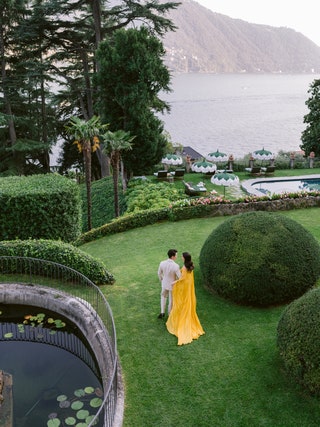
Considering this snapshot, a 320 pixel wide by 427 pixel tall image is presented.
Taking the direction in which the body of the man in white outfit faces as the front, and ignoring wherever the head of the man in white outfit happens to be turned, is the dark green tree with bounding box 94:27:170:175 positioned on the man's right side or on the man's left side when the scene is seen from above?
on the man's left side

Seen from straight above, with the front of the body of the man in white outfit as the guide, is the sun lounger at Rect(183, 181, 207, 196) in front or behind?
in front

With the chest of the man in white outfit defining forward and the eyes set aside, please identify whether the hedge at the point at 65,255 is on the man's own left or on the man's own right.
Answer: on the man's own left

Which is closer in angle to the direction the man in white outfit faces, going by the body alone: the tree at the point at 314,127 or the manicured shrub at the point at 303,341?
the tree

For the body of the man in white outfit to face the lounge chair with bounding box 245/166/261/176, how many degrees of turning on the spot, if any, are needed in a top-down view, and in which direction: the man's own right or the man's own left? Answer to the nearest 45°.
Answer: approximately 45° to the man's own left

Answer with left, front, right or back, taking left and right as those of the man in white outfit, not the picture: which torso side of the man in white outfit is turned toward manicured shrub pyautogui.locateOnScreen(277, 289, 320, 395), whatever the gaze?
right

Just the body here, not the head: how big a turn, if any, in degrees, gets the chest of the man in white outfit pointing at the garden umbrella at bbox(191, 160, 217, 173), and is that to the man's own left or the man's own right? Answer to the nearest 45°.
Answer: approximately 45° to the man's own left

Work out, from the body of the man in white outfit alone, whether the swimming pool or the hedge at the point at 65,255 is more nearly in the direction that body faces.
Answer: the swimming pool

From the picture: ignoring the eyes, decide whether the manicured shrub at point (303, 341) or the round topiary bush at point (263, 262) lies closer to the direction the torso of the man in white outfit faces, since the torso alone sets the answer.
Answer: the round topiary bush

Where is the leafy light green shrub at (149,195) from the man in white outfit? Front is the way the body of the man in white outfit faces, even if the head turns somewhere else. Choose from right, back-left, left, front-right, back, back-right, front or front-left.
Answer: front-left

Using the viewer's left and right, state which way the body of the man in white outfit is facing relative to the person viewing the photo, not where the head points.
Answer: facing away from the viewer and to the right of the viewer

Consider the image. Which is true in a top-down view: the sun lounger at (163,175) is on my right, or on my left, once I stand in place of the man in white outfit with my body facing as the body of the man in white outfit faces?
on my left

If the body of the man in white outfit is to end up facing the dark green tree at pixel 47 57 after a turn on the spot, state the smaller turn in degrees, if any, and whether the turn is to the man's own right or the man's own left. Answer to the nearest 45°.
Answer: approximately 45° to the man's own left
